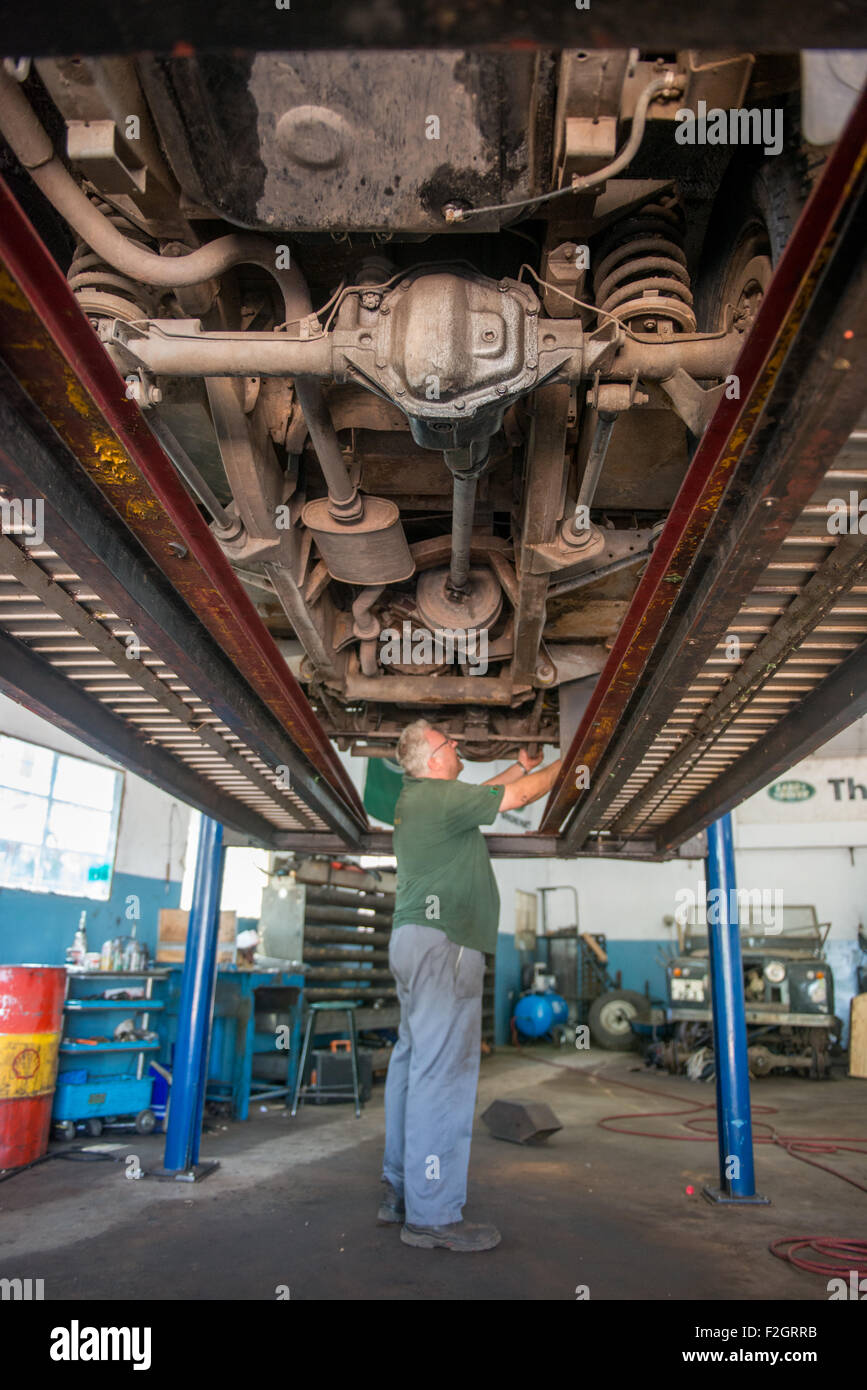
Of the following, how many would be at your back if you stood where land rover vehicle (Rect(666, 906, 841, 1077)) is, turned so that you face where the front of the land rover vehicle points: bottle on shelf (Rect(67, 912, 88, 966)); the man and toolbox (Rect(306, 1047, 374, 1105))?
0

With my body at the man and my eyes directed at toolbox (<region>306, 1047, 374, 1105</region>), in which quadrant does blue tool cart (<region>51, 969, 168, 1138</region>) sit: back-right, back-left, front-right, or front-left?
front-left

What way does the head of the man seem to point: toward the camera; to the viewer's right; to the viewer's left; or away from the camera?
to the viewer's right

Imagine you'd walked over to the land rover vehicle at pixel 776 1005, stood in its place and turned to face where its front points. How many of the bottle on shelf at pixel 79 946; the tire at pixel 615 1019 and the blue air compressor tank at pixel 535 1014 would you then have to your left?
0

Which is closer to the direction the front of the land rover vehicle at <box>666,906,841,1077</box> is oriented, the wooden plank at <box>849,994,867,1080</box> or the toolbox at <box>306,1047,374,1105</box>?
the toolbox

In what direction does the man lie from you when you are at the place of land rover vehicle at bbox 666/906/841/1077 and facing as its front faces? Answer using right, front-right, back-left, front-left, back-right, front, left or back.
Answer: front

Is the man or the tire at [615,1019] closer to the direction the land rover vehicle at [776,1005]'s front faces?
the man

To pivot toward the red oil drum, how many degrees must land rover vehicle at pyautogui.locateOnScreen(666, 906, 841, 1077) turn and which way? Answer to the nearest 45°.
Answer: approximately 45° to its right

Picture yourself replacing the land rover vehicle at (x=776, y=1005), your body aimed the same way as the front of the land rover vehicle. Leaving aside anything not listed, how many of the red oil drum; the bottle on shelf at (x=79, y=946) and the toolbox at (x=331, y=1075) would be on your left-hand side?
0

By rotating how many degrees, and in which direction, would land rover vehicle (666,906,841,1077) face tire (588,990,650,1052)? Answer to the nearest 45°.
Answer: approximately 135° to its right

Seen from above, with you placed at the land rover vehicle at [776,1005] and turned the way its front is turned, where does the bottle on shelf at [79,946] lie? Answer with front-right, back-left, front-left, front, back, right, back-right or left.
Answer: front-right

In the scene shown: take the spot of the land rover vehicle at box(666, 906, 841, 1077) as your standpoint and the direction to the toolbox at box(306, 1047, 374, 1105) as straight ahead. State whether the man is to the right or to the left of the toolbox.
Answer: left

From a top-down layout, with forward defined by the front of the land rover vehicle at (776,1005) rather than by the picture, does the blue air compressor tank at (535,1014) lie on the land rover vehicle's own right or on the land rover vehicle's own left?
on the land rover vehicle's own right

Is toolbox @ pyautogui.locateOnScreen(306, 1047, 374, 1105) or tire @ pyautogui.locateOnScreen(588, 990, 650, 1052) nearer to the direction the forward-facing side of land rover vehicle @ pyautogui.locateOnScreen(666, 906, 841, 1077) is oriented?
the toolbox

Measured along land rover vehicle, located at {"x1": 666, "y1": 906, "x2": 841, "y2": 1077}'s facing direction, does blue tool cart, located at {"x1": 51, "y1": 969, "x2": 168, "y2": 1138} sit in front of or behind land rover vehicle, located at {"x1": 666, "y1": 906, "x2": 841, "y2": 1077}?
in front

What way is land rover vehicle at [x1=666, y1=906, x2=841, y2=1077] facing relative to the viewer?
toward the camera
